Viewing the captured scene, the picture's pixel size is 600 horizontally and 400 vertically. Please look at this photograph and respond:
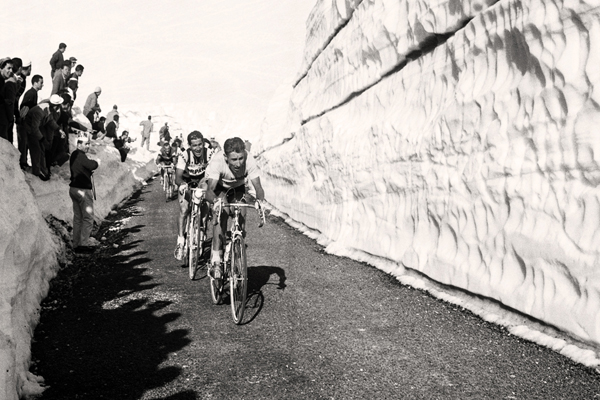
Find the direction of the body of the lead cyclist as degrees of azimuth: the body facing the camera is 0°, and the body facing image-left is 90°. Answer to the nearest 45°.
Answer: approximately 0°

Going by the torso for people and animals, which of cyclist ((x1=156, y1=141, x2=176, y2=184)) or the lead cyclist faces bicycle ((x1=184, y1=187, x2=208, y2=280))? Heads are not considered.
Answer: the cyclist

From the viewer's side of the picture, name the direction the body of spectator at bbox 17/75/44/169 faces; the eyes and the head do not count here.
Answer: to the viewer's right

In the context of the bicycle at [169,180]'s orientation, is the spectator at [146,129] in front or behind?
behind

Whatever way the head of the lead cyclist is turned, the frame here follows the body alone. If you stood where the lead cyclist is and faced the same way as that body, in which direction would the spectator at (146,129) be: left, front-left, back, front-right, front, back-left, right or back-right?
back

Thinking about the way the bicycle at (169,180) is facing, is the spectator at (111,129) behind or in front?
behind

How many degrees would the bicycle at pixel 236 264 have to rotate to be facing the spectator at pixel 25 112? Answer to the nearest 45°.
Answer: approximately 135° to its right

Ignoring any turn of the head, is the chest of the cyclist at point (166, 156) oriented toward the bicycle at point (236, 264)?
yes
